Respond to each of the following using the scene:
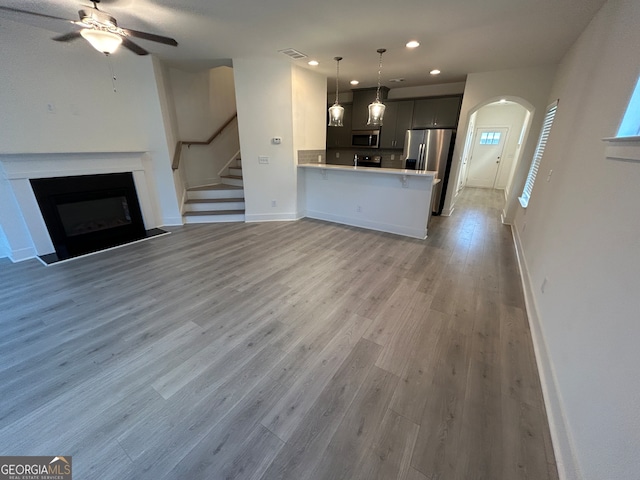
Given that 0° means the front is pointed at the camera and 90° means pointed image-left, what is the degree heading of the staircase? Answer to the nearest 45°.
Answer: approximately 0°

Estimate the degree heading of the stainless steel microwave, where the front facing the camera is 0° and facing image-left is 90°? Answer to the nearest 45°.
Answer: approximately 0°

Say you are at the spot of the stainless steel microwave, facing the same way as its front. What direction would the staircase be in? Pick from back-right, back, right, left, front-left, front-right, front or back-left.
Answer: front-right

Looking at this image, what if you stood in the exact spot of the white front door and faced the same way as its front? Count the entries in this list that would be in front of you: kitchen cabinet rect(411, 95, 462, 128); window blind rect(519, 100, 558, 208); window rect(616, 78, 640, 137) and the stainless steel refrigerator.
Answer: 4

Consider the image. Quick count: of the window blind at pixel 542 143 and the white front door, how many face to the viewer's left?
1

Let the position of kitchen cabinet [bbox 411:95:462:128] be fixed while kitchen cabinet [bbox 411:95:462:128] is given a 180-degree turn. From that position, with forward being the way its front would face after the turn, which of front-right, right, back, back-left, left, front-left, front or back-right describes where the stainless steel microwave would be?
left

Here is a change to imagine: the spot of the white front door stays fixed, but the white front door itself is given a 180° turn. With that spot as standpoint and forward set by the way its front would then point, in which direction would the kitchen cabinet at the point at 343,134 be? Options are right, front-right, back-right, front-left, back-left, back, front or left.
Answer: back-left

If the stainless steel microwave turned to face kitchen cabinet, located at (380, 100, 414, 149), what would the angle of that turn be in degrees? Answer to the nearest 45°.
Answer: approximately 90° to its left

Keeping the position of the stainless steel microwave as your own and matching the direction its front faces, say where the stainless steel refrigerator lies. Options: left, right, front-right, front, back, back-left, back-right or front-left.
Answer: front-left

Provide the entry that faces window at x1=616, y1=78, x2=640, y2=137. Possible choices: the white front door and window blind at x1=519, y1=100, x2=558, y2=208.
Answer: the white front door

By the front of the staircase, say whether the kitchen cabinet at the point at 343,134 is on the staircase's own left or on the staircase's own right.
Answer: on the staircase's own left

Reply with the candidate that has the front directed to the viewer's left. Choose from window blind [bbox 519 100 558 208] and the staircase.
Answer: the window blind

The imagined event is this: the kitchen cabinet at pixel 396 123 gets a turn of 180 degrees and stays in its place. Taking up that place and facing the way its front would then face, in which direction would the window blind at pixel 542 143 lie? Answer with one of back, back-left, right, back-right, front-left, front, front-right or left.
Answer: back-right
